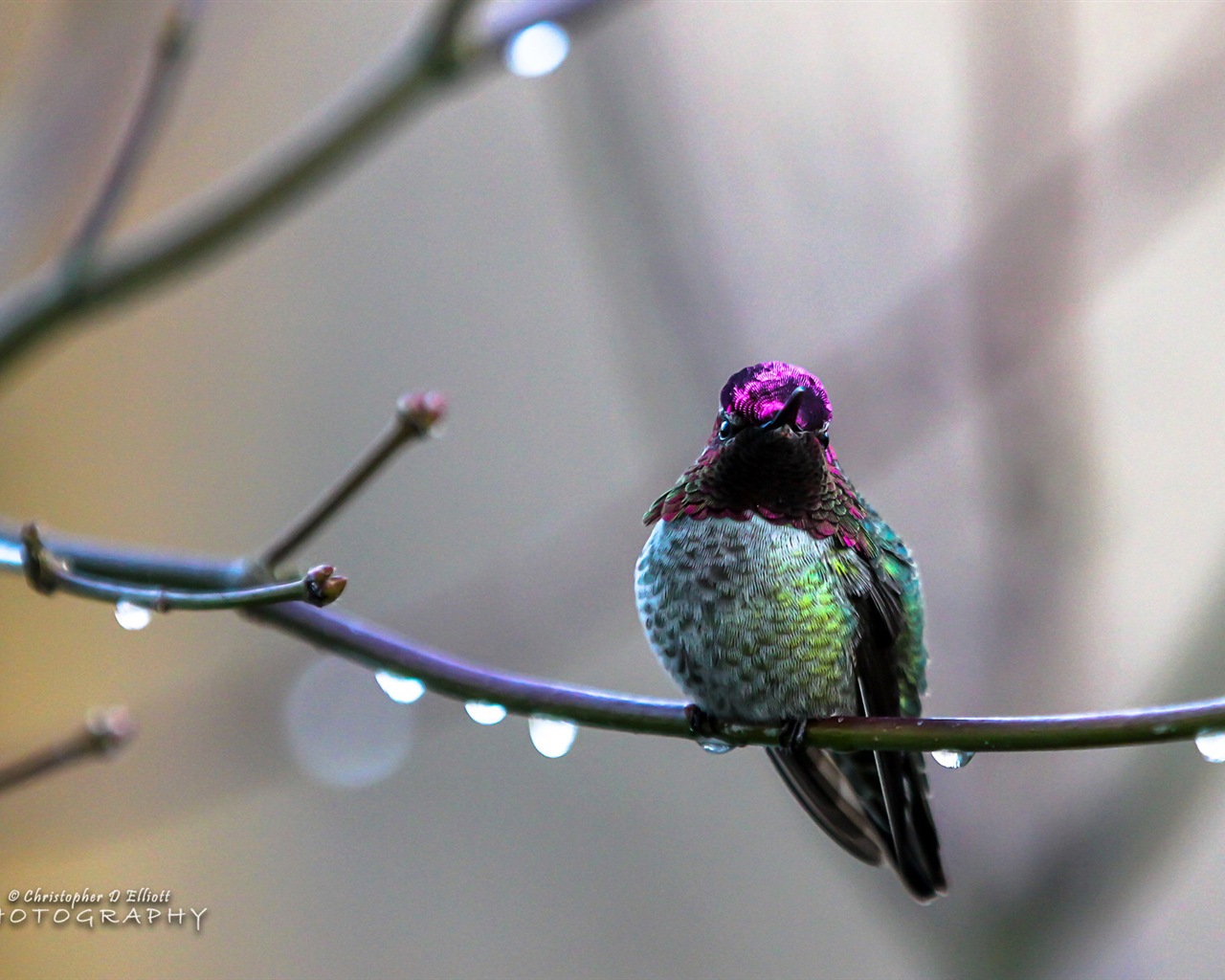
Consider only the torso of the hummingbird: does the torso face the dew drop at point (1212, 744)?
no

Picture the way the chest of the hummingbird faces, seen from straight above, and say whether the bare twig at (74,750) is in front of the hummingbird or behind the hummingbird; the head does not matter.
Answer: in front

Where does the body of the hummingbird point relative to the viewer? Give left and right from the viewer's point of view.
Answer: facing the viewer and to the left of the viewer

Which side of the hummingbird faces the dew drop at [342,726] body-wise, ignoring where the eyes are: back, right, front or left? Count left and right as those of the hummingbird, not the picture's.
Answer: right
